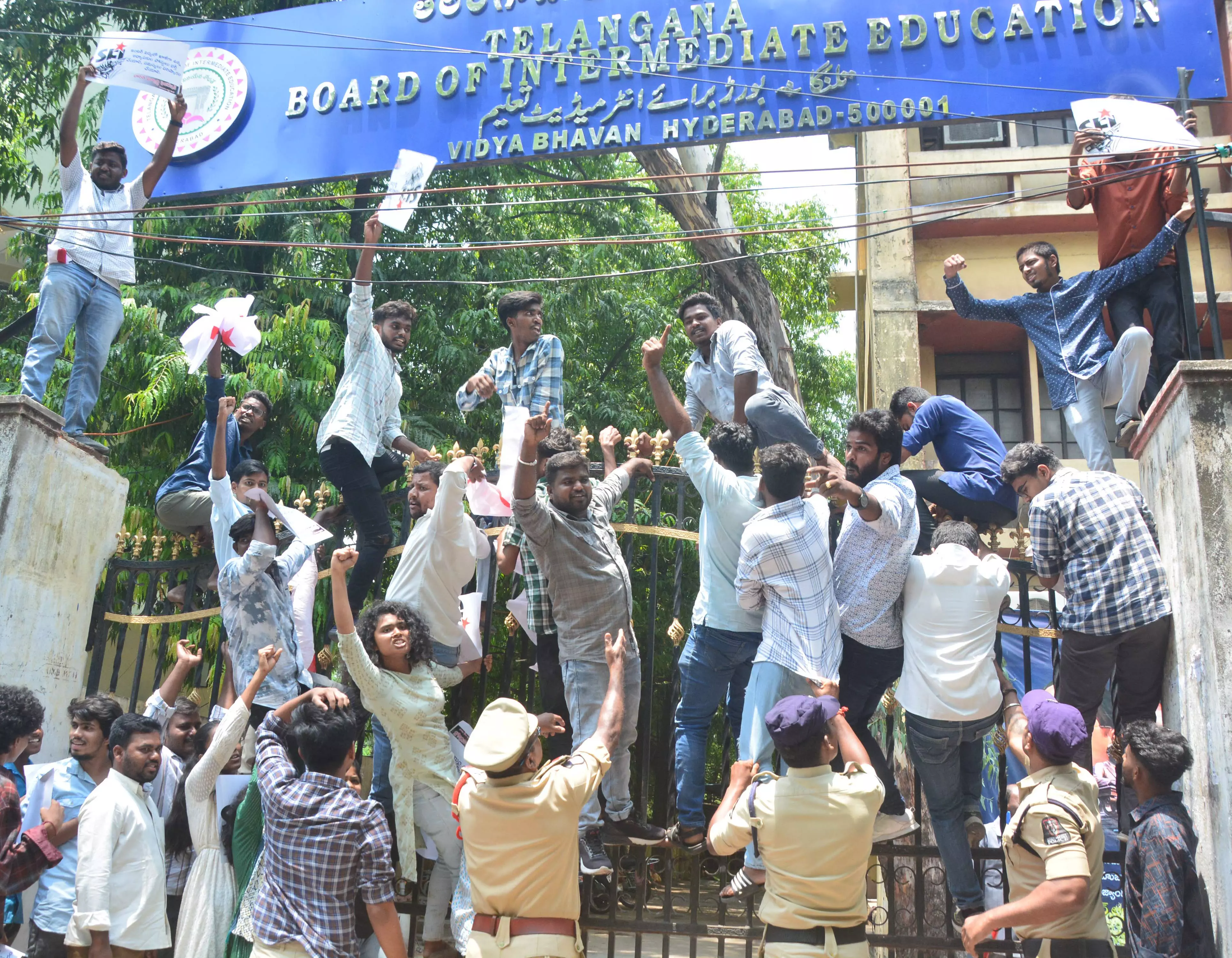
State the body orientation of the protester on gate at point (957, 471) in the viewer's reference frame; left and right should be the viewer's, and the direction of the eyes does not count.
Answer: facing to the left of the viewer

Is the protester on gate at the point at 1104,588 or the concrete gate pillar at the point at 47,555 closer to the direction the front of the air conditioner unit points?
the protester on gate

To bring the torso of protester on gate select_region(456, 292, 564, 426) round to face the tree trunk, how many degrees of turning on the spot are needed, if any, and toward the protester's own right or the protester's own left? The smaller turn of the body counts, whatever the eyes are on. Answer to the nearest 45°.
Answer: approximately 135° to the protester's own left

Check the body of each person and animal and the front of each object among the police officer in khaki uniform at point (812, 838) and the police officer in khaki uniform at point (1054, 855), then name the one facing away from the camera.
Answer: the police officer in khaki uniform at point (812, 838)

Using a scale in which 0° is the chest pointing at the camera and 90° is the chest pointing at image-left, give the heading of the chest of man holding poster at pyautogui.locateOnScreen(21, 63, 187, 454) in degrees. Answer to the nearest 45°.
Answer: approximately 0°

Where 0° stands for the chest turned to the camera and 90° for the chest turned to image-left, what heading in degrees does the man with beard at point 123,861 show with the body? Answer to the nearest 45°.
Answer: approximately 315°

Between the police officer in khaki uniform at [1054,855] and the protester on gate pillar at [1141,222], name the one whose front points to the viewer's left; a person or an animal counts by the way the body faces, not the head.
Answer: the police officer in khaki uniform

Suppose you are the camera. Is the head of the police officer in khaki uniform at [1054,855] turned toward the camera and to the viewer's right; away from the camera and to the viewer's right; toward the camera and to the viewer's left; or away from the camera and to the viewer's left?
away from the camera and to the viewer's left
